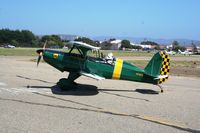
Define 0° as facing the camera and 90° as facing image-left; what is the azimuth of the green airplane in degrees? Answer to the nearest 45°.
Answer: approximately 90°
